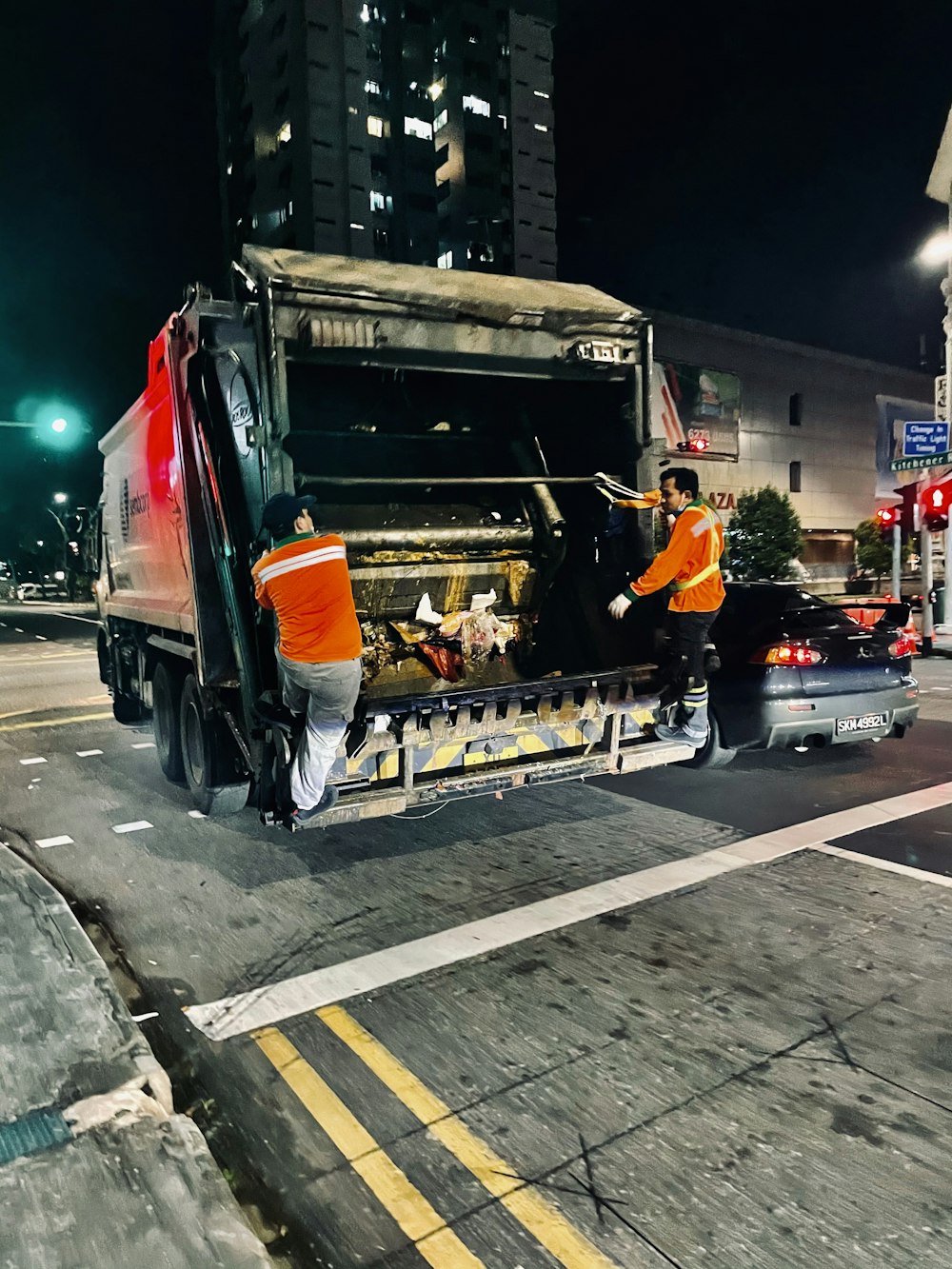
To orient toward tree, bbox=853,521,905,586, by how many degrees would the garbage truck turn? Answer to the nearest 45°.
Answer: approximately 90° to its right

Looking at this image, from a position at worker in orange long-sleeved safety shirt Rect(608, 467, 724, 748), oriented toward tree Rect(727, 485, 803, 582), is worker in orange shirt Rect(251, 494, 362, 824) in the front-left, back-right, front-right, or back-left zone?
back-left

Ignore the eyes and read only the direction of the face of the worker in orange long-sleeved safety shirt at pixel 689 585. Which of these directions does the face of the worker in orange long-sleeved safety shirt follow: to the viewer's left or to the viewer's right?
to the viewer's left

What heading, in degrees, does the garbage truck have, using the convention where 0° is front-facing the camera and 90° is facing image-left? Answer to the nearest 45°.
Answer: approximately 135°

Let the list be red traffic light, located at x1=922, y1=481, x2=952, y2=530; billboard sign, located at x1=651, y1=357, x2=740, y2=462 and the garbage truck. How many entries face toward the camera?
2

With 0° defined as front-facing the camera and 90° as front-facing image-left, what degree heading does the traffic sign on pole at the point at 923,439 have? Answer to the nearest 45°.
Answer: approximately 0°
